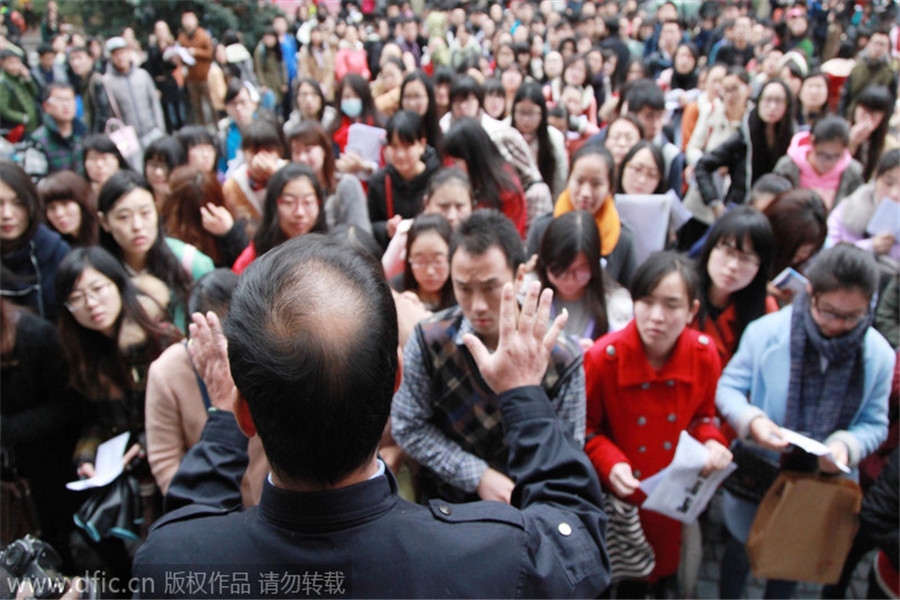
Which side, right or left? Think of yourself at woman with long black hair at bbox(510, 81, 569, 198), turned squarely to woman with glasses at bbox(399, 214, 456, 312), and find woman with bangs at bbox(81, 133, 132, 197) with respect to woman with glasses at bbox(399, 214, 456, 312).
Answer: right

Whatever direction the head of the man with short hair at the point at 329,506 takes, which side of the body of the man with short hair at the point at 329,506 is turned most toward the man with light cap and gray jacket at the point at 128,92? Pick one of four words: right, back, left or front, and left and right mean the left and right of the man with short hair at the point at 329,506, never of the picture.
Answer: front

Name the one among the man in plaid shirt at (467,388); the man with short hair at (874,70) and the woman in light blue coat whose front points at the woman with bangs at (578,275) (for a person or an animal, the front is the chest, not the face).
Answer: the man with short hair

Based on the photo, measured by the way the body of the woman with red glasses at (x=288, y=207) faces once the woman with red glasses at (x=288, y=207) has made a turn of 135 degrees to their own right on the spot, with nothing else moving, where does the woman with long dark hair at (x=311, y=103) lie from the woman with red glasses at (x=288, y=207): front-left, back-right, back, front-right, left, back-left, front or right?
front-right

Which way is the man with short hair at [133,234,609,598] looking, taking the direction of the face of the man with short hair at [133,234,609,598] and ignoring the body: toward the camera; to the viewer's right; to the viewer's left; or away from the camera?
away from the camera

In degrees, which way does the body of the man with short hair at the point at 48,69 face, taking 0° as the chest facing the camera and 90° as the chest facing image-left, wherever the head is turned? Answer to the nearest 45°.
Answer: approximately 0°

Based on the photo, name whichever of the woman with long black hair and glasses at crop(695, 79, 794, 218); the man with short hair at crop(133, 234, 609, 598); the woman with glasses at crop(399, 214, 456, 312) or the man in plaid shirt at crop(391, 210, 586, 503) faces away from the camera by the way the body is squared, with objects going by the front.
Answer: the man with short hair

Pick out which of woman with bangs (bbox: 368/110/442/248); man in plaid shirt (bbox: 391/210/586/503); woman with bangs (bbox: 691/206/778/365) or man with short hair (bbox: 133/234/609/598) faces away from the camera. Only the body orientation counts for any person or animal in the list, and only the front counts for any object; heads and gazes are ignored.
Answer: the man with short hair

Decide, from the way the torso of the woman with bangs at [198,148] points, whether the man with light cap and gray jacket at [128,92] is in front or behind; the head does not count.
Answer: behind

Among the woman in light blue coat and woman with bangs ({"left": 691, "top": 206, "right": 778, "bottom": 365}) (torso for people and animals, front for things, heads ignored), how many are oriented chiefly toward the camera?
2

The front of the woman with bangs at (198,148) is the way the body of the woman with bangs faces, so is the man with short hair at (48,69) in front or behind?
behind

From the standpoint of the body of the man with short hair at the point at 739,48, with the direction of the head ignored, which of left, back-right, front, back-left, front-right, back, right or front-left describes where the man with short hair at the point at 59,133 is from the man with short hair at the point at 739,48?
front-right

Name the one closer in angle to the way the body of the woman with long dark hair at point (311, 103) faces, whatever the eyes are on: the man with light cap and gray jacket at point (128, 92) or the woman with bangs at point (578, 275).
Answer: the woman with bangs

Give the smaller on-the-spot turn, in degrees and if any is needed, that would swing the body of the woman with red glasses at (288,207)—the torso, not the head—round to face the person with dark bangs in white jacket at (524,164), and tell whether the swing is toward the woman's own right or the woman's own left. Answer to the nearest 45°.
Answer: approximately 135° to the woman's own left
